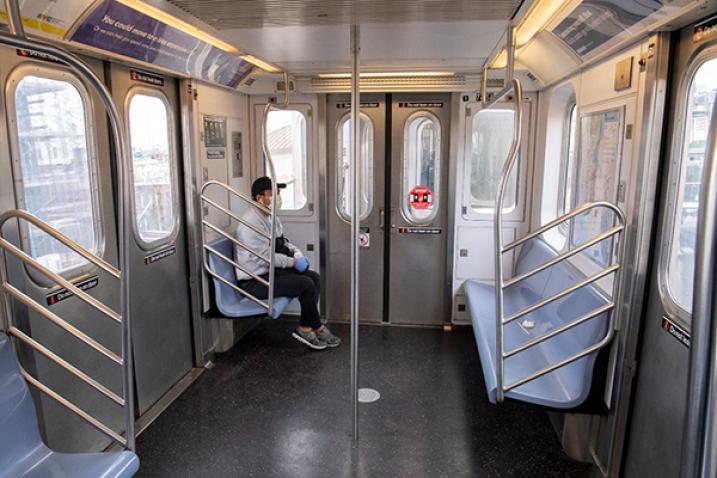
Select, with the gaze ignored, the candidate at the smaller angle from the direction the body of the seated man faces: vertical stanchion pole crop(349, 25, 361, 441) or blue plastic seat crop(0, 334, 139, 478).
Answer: the vertical stanchion pole

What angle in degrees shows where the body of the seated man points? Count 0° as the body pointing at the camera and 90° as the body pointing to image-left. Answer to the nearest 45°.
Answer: approximately 270°

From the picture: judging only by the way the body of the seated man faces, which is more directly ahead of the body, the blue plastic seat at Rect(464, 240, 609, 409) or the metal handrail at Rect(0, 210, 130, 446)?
the blue plastic seat

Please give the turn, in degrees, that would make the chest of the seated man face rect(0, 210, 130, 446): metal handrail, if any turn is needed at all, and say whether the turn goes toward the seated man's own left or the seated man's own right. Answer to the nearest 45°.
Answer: approximately 90° to the seated man's own right

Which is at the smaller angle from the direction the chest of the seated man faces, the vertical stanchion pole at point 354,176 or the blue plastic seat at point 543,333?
the blue plastic seat

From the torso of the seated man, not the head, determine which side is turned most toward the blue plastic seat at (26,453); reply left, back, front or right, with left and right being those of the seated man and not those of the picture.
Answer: right

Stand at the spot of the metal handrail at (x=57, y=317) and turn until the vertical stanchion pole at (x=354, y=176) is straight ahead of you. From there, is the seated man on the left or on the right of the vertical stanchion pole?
left
